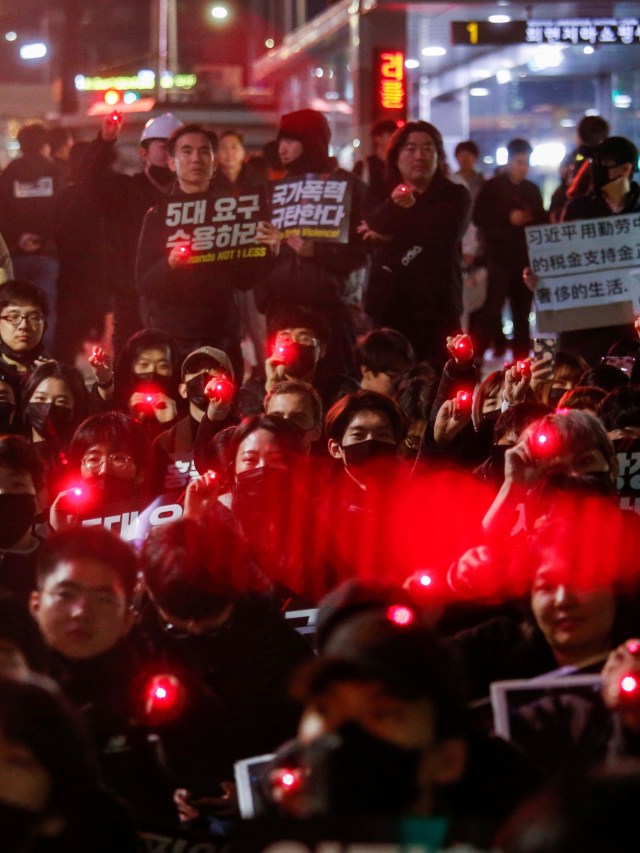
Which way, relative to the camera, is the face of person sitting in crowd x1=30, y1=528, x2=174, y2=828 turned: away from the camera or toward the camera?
toward the camera

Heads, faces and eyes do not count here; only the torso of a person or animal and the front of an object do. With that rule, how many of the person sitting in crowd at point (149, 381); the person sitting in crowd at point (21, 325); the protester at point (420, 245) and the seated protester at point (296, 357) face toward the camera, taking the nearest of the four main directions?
4

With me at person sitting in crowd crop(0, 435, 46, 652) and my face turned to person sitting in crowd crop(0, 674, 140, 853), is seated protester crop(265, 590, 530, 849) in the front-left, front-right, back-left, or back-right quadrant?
front-left

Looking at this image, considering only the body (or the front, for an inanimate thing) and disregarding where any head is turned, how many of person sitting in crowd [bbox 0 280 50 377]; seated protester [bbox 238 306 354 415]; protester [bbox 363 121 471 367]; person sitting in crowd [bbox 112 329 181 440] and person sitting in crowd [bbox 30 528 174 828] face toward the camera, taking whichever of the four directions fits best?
5

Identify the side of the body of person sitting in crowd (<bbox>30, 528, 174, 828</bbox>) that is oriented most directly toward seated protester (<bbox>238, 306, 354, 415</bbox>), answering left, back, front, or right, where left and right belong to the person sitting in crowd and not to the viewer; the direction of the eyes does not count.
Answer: back

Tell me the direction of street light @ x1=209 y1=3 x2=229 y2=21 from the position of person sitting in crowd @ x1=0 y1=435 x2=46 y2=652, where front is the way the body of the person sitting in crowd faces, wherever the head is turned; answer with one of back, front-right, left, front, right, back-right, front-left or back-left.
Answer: back

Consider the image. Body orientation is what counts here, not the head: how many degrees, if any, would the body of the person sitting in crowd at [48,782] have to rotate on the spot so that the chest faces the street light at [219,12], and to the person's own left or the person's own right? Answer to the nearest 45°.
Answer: approximately 135° to the person's own right

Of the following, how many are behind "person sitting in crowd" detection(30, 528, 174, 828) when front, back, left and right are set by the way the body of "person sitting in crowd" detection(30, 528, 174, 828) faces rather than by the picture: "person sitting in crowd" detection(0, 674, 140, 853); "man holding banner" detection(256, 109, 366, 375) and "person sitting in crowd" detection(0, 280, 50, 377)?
2

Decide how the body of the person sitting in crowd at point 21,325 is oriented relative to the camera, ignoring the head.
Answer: toward the camera

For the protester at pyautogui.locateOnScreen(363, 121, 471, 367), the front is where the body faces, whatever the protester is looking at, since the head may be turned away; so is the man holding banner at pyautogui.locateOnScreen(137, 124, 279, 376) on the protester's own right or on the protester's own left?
on the protester's own right

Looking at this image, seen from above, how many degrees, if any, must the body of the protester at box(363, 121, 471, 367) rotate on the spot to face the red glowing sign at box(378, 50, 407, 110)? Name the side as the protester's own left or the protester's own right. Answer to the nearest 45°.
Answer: approximately 180°

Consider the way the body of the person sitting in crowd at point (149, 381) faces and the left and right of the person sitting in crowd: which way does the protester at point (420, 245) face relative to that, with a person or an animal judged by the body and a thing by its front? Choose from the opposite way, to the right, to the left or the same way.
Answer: the same way

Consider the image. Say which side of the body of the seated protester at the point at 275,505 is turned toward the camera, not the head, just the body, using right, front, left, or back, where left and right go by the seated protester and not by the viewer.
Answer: front

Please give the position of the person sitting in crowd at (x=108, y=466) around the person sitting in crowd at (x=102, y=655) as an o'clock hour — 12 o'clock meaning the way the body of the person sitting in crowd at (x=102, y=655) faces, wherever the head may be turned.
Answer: the person sitting in crowd at (x=108, y=466) is roughly at 6 o'clock from the person sitting in crowd at (x=102, y=655).

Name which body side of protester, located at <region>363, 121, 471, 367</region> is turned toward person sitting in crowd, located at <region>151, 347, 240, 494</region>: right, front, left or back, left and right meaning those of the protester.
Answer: front

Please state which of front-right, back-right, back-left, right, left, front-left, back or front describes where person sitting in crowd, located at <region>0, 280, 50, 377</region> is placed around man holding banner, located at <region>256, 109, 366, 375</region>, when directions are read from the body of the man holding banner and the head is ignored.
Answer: front

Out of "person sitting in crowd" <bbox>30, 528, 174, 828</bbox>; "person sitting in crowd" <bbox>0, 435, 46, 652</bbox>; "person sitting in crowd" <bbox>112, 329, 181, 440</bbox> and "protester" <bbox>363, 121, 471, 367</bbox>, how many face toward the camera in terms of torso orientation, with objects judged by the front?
4

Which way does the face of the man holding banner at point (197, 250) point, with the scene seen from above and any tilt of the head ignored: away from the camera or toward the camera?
toward the camera

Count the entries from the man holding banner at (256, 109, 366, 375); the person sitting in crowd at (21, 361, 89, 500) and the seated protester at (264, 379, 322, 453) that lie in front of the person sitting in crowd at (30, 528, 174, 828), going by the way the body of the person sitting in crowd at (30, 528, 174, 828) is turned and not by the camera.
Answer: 0

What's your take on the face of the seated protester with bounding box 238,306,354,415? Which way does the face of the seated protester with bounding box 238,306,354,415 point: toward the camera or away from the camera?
toward the camera
